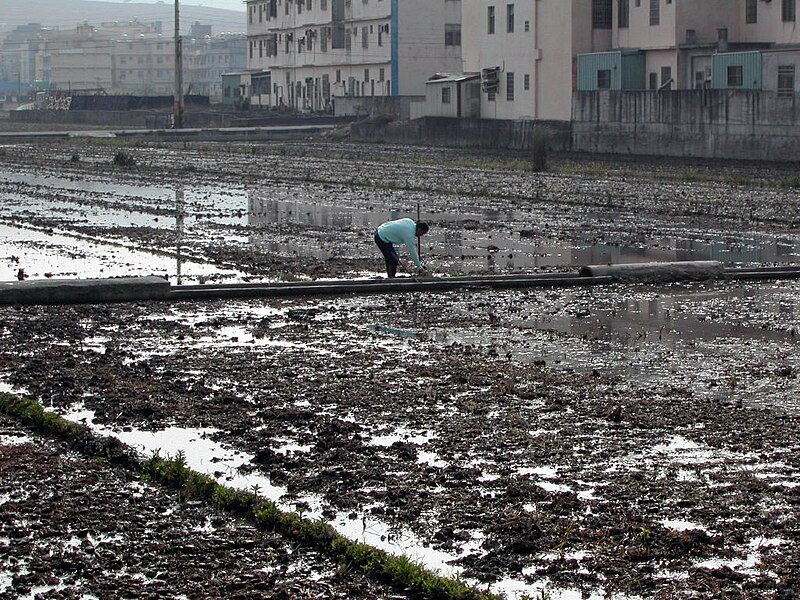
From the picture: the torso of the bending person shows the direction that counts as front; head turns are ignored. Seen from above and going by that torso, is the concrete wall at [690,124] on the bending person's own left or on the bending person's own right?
on the bending person's own left

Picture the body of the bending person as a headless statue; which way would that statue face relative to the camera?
to the viewer's right
